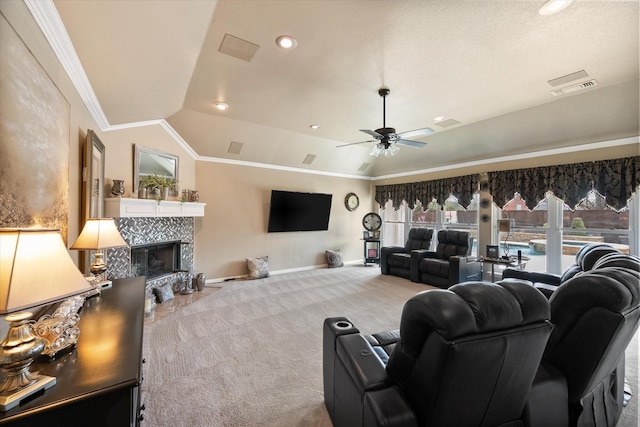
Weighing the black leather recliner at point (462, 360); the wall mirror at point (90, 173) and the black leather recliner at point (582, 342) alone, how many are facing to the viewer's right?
1

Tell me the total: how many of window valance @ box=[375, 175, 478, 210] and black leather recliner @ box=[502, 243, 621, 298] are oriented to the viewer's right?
0

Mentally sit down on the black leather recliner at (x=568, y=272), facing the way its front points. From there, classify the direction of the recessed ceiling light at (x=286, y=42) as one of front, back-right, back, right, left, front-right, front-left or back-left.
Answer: front-left

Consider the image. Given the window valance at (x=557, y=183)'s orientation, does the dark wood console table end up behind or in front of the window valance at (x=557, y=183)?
in front

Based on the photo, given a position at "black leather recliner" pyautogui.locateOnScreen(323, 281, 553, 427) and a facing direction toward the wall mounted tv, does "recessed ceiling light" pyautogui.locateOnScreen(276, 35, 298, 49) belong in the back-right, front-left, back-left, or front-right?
front-left

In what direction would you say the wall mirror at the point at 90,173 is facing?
to the viewer's right

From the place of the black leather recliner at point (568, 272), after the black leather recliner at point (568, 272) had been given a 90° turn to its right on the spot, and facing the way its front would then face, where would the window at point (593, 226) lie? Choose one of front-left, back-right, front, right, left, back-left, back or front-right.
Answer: front

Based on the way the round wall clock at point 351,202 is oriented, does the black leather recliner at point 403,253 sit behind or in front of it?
in front

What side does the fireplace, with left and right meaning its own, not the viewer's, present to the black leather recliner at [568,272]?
front

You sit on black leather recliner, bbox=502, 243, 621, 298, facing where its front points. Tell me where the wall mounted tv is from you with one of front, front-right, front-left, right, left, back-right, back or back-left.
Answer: front

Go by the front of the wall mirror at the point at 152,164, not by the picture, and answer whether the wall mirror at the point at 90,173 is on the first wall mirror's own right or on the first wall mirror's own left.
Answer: on the first wall mirror's own right

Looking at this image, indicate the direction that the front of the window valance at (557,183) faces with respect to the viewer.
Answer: facing the viewer and to the left of the viewer

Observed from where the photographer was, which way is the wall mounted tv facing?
facing the viewer and to the right of the viewer

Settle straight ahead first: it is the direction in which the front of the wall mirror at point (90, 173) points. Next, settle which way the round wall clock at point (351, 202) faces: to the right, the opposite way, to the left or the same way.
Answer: to the right

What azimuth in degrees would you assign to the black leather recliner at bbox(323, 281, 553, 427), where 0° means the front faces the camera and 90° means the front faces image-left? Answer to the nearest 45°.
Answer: approximately 135°

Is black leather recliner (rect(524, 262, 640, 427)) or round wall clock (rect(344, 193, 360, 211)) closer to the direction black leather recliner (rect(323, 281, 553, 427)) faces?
the round wall clock

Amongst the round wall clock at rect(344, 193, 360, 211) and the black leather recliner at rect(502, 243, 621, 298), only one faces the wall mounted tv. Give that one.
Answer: the black leather recliner

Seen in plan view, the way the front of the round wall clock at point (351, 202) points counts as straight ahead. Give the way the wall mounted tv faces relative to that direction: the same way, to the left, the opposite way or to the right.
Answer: the same way

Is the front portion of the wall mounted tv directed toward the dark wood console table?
no
